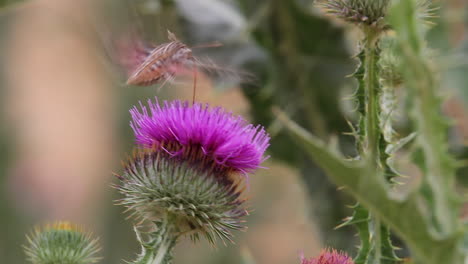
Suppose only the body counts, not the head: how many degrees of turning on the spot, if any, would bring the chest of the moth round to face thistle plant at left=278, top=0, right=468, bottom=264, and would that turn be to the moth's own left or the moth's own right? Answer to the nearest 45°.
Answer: approximately 45° to the moth's own right

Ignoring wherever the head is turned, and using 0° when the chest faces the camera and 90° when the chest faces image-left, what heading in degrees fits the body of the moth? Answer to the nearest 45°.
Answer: approximately 270°
